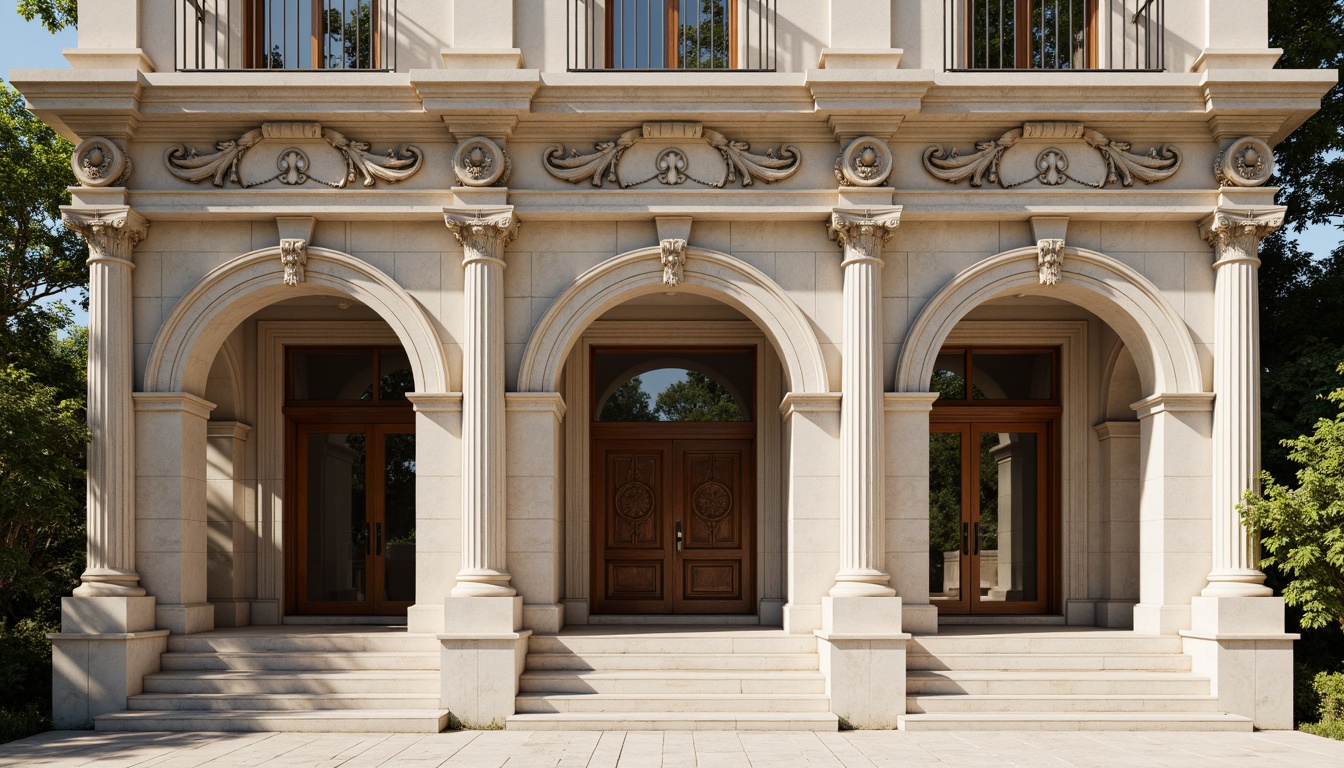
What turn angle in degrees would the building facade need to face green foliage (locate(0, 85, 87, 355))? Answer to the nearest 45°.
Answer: approximately 135° to its right

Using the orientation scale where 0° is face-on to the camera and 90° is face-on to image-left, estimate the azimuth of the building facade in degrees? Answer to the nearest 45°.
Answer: approximately 0°

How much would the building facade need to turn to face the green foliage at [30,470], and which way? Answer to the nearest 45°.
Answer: approximately 90° to its right
